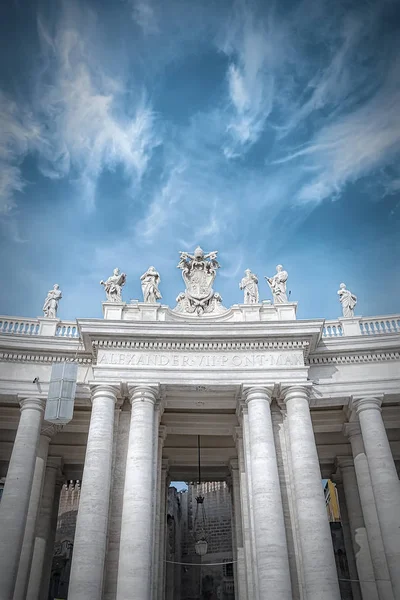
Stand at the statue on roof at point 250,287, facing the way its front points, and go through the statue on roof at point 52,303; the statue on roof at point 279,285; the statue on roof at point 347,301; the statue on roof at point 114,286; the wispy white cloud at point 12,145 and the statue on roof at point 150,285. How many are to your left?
2

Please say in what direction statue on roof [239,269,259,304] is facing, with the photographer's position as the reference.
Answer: facing the viewer

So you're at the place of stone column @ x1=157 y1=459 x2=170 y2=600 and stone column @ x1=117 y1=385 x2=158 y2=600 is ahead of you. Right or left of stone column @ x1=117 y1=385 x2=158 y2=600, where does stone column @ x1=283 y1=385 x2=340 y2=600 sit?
left

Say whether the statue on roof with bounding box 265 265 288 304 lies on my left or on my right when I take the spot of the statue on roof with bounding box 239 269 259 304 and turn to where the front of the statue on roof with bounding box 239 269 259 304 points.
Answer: on my left

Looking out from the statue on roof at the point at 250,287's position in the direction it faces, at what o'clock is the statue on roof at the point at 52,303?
the statue on roof at the point at 52,303 is roughly at 3 o'clock from the statue on roof at the point at 250,287.

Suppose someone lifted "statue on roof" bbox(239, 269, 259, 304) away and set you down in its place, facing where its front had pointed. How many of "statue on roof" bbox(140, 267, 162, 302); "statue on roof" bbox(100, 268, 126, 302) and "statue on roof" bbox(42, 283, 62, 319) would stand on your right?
3

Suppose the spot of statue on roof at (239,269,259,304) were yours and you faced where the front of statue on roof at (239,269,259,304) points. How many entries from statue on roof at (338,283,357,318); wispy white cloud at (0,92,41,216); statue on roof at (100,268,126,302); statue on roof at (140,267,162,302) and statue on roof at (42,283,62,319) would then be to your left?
1

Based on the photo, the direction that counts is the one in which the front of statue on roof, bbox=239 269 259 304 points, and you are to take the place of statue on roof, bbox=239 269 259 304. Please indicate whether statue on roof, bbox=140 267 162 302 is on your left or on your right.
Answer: on your right

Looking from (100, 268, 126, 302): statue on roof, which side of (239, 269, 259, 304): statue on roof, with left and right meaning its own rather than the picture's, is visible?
right

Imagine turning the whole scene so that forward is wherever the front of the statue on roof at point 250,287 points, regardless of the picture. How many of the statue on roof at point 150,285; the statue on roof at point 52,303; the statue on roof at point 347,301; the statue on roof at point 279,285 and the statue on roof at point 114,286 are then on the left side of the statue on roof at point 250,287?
2

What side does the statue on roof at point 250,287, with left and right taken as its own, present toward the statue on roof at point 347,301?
left
